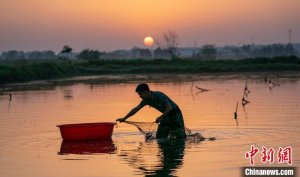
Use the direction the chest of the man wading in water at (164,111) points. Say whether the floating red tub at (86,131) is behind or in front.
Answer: in front

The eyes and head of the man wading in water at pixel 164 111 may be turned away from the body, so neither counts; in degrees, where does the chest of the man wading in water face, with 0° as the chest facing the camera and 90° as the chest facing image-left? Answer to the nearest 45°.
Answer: approximately 90°

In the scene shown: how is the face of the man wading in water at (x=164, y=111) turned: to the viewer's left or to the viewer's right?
to the viewer's left
